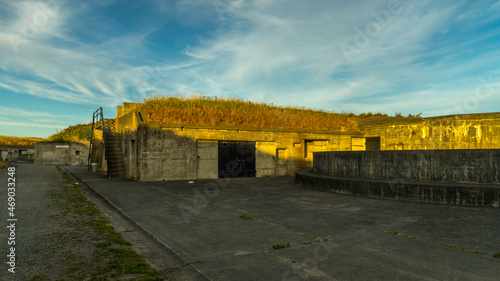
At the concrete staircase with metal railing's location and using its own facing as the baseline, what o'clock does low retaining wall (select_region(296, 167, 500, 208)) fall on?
The low retaining wall is roughly at 11 o'clock from the concrete staircase with metal railing.

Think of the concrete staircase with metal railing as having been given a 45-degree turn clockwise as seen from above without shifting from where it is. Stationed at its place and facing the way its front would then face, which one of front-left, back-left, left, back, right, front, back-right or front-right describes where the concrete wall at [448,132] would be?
left

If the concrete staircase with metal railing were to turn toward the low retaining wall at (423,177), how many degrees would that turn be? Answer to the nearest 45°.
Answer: approximately 45° to its left

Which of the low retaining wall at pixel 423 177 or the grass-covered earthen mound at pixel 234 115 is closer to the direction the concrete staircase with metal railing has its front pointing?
the low retaining wall

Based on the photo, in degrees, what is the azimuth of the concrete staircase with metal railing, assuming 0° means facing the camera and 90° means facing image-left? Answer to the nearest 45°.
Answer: approximately 0°

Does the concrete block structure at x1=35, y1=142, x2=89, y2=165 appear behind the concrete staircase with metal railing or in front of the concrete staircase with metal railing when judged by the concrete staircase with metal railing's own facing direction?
behind
